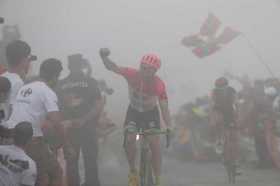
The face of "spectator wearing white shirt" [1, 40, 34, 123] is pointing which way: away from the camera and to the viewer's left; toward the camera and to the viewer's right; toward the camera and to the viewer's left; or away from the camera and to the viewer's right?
away from the camera and to the viewer's right

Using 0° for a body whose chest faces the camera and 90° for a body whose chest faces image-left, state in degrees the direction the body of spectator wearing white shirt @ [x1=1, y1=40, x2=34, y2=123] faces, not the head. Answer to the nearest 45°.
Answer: approximately 225°

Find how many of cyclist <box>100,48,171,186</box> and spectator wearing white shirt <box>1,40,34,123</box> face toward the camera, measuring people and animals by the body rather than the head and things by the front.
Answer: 1

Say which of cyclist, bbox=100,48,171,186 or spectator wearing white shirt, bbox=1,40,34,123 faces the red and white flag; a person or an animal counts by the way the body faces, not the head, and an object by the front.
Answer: the spectator wearing white shirt

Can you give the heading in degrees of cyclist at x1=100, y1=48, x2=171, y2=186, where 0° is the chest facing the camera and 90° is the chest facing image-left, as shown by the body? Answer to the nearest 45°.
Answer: approximately 0°

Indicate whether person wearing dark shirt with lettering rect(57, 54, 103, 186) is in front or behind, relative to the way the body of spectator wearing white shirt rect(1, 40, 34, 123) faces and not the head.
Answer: in front

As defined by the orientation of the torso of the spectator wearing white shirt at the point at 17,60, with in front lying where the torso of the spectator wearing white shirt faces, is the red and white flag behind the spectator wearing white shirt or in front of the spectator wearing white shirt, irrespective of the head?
in front

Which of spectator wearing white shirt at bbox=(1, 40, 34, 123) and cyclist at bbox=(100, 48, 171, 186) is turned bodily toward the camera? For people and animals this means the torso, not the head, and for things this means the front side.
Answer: the cyclist

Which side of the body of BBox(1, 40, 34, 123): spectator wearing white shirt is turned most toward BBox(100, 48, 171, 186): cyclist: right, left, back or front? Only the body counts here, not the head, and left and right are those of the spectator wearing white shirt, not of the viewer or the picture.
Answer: front
